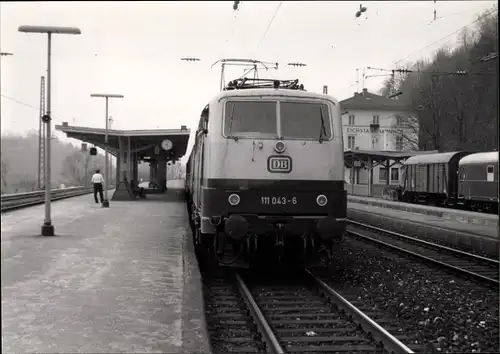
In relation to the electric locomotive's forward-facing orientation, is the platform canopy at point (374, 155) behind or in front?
behind

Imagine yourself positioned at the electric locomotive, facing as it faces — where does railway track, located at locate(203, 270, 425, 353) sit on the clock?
The railway track is roughly at 12 o'clock from the electric locomotive.

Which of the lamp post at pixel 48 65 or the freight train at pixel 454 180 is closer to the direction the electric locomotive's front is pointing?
the lamp post

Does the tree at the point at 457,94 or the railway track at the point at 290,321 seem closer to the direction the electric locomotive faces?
the railway track

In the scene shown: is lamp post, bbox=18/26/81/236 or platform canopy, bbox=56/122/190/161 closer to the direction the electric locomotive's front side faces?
the lamp post

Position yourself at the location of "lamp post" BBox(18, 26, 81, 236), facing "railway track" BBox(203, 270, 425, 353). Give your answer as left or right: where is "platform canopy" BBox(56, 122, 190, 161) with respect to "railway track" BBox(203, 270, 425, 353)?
left

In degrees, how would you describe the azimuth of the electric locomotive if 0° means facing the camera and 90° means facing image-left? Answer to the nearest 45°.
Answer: approximately 0°

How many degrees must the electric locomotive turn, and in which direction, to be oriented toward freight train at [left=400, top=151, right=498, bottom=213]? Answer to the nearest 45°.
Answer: approximately 135° to its left

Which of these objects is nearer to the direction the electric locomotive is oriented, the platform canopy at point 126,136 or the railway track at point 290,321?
the railway track

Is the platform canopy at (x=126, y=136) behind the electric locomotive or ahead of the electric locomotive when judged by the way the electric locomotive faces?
behind
